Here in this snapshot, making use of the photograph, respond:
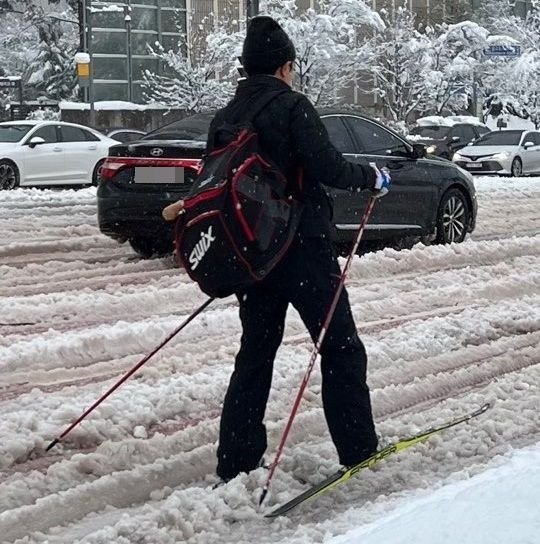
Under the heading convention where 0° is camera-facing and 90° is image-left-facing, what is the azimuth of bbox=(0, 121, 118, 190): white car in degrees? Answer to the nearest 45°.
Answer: approximately 45°

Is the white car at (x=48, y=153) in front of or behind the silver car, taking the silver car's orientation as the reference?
in front

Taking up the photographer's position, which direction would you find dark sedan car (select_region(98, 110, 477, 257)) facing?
facing away from the viewer and to the right of the viewer

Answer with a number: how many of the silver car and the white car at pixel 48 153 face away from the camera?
0

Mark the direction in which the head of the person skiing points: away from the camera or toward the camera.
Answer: away from the camera

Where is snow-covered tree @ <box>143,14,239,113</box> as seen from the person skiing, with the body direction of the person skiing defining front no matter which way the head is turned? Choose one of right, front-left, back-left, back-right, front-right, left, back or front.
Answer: front-left

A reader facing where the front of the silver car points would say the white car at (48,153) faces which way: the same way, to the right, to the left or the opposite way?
the same way

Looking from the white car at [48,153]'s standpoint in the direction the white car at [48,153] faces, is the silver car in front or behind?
behind

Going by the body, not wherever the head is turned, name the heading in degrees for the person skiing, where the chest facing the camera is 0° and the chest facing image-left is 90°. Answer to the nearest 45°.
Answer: approximately 225°

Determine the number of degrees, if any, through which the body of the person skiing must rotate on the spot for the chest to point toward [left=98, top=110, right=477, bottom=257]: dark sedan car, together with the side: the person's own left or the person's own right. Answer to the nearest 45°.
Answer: approximately 45° to the person's own left

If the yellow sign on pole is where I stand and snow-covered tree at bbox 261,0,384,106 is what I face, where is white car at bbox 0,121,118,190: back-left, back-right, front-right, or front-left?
back-right

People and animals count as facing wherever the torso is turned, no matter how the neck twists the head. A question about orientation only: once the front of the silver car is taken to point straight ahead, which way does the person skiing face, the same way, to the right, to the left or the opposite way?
the opposite way

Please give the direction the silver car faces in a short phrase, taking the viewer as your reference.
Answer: facing the viewer and to the left of the viewer
